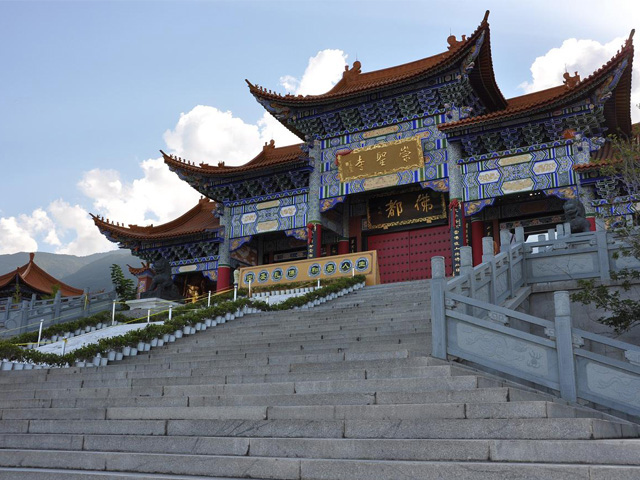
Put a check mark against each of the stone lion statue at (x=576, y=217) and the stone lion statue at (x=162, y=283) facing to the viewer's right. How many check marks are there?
0

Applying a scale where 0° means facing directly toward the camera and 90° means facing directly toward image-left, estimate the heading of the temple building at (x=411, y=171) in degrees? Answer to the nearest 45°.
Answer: approximately 45°

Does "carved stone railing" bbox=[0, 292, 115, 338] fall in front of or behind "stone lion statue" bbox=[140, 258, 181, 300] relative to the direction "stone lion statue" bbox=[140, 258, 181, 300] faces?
in front

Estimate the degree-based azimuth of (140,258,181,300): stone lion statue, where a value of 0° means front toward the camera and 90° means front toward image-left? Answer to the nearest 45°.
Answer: approximately 45°

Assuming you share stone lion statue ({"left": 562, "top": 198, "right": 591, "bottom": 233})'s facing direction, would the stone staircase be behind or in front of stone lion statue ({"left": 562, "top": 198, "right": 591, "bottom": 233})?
in front

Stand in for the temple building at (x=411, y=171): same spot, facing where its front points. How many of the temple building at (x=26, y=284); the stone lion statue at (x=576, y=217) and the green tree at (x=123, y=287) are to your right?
2

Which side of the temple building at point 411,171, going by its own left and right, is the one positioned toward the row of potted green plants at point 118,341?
front

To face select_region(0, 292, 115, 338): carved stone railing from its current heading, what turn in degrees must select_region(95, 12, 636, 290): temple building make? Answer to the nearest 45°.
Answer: approximately 45° to its right

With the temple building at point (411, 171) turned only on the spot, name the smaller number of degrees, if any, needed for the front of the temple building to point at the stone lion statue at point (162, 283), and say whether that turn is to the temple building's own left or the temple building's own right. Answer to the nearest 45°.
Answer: approximately 45° to the temple building's own right

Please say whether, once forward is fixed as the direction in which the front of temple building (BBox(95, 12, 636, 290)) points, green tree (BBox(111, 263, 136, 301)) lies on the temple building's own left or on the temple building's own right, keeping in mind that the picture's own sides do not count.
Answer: on the temple building's own right

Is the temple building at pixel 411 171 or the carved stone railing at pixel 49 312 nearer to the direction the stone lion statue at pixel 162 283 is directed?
the carved stone railing

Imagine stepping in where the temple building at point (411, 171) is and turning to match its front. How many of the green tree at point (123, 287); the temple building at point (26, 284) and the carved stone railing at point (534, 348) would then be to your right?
2

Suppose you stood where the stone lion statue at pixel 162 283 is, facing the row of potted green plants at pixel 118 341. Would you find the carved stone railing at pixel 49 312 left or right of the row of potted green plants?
right

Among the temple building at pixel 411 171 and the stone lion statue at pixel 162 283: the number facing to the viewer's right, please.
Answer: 0
